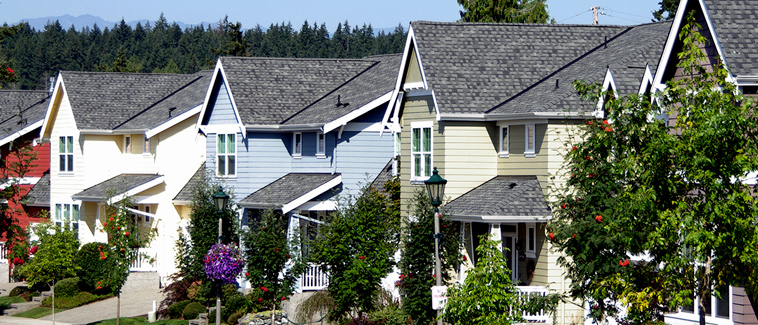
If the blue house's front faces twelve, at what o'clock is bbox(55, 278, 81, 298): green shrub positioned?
The green shrub is roughly at 2 o'clock from the blue house.

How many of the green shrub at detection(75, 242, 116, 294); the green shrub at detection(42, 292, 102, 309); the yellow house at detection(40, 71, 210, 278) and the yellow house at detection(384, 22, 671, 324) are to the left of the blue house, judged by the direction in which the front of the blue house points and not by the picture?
1

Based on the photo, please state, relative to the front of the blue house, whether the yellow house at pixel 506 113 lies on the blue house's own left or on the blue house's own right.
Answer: on the blue house's own left

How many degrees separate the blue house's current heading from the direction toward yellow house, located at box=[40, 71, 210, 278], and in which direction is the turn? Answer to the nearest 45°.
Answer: approximately 90° to its right

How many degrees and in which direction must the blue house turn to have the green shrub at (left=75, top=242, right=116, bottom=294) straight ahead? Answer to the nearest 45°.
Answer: approximately 45° to its right

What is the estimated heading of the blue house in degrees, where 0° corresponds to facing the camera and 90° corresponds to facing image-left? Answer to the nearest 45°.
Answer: approximately 45°

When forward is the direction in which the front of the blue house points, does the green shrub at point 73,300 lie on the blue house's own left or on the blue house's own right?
on the blue house's own right
